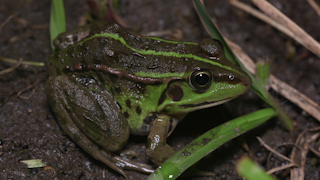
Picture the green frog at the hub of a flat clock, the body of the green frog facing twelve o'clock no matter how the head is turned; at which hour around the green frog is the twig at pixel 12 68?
The twig is roughly at 7 o'clock from the green frog.

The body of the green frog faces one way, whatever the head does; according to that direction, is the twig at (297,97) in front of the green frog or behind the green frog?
in front

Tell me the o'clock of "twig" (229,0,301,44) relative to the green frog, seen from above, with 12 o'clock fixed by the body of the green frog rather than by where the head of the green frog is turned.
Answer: The twig is roughly at 10 o'clock from the green frog.

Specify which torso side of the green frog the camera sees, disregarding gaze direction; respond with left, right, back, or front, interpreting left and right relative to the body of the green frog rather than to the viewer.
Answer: right
